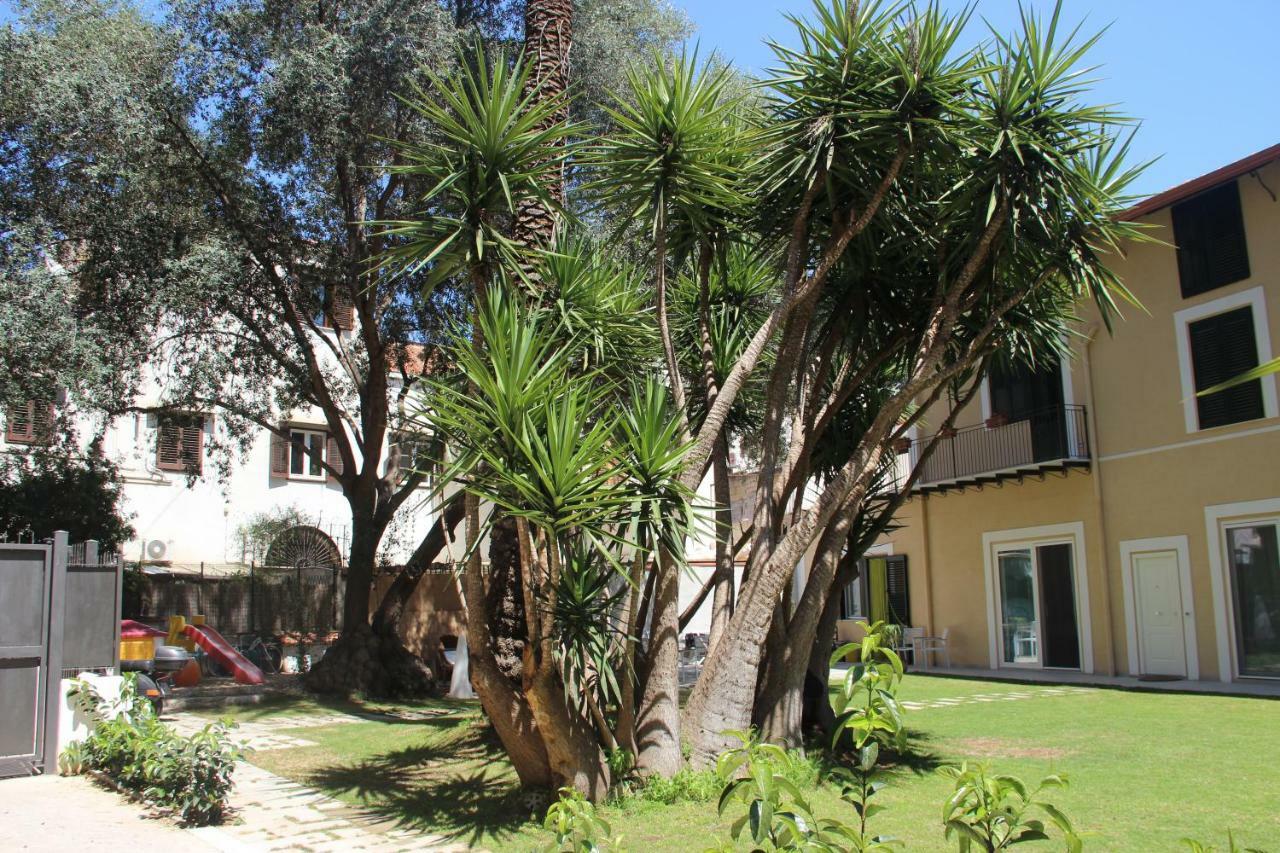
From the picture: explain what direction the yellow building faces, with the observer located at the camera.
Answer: facing the viewer and to the left of the viewer

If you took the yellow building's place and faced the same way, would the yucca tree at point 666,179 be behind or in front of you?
in front

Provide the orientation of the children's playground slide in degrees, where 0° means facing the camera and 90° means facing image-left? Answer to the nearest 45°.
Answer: approximately 315°

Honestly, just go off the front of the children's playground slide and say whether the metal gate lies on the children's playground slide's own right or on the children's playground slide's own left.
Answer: on the children's playground slide's own right

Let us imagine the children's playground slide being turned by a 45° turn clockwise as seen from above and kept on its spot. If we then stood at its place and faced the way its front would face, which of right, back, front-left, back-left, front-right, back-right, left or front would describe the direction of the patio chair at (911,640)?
left

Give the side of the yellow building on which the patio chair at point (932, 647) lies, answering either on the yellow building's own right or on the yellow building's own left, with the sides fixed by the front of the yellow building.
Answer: on the yellow building's own right
